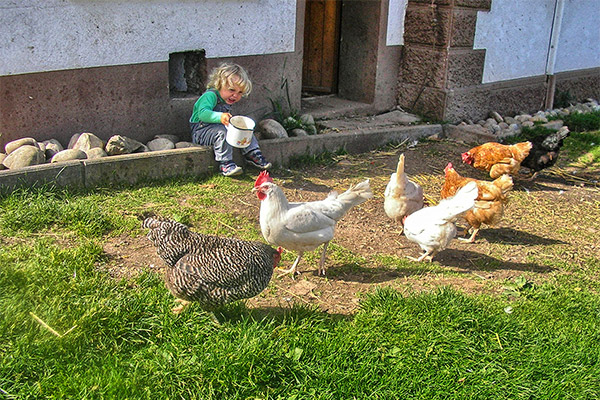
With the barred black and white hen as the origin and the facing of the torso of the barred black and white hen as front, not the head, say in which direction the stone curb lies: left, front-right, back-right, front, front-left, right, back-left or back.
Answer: left

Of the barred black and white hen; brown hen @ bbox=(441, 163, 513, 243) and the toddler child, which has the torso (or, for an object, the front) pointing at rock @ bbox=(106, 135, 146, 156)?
the brown hen

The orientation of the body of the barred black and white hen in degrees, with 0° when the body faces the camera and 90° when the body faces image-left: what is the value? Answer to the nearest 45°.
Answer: approximately 270°

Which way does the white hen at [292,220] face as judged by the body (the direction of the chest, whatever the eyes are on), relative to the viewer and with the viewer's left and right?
facing to the left of the viewer

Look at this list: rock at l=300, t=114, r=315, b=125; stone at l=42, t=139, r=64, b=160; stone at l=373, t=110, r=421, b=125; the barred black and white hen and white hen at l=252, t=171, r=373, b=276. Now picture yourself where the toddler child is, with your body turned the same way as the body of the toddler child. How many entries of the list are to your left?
2

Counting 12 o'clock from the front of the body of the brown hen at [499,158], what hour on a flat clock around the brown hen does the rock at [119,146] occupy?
The rock is roughly at 11 o'clock from the brown hen.

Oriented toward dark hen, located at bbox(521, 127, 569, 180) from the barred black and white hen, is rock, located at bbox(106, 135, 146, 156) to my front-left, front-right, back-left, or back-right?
front-left

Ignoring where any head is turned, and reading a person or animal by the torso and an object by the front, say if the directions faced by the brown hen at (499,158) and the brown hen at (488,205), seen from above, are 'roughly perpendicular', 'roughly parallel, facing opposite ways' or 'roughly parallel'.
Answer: roughly parallel

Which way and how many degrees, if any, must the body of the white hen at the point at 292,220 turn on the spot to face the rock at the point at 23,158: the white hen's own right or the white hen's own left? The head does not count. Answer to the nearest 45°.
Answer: approximately 45° to the white hen's own right

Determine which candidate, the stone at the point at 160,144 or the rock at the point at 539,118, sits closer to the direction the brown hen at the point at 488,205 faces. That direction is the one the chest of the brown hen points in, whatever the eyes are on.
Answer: the stone

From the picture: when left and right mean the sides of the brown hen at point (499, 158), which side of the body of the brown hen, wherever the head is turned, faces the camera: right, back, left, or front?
left

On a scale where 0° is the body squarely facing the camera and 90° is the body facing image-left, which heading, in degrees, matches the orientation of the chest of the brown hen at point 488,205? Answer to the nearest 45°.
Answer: approximately 90°

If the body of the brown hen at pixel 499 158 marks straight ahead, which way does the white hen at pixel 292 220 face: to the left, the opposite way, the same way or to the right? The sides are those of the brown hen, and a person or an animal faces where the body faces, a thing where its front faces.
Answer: the same way

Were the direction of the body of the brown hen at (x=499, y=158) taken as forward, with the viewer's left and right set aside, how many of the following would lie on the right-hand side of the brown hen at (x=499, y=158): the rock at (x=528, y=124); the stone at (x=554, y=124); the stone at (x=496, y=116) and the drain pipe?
4

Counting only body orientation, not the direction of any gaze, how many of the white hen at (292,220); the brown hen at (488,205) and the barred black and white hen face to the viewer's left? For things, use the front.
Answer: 2

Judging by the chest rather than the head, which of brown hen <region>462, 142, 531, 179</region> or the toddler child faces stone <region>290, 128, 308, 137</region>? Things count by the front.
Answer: the brown hen

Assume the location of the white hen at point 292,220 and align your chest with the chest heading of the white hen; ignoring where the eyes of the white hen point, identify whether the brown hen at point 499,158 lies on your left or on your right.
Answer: on your right

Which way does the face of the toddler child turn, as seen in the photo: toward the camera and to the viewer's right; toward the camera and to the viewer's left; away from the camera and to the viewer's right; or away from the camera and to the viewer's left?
toward the camera and to the viewer's right
